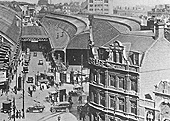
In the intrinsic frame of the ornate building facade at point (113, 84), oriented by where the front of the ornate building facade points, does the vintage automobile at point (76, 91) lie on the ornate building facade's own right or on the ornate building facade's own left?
on the ornate building facade's own right

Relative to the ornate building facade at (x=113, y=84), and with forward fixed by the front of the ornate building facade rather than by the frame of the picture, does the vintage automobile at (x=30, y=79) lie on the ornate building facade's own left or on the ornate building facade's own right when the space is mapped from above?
on the ornate building facade's own right

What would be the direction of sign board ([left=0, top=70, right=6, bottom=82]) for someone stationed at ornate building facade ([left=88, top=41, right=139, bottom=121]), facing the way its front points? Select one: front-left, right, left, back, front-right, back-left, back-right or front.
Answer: front-right
